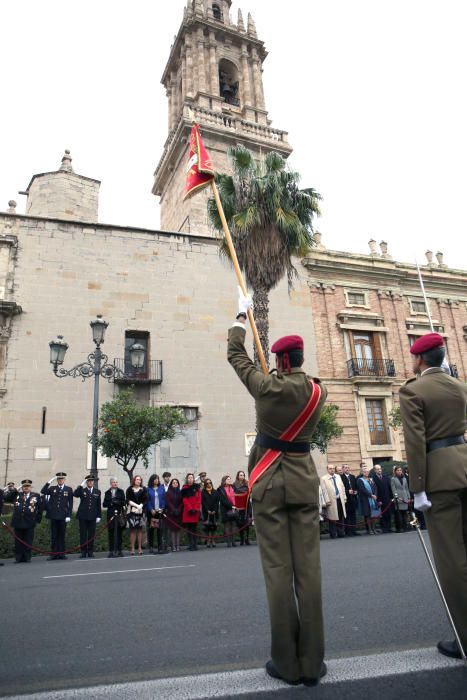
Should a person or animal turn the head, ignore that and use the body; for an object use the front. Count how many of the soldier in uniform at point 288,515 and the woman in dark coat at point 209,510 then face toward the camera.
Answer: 1

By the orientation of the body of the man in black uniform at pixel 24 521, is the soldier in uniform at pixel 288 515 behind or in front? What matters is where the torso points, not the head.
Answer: in front

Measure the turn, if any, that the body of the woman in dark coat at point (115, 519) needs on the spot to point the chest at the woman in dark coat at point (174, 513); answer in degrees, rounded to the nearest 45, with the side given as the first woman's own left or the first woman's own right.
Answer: approximately 90° to the first woman's own left

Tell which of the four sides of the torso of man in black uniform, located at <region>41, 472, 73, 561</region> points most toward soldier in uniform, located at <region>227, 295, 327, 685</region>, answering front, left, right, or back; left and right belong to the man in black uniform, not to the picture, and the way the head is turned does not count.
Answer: front

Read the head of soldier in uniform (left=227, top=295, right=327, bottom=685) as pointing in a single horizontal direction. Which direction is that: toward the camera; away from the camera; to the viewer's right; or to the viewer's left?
away from the camera

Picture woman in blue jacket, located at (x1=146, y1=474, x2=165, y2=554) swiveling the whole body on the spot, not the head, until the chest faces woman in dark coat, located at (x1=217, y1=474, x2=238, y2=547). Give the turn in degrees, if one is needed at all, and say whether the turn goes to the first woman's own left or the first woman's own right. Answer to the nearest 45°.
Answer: approximately 90° to the first woman's own left

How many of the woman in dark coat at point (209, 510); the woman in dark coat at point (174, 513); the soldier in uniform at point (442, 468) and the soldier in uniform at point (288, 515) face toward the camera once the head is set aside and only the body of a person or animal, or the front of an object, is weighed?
2

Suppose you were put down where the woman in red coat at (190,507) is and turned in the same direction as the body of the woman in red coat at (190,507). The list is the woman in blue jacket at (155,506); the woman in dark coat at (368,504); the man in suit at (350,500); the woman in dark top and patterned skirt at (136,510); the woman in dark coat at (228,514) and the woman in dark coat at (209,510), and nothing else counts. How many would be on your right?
2

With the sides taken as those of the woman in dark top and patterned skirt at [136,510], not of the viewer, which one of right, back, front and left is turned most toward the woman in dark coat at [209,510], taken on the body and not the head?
left

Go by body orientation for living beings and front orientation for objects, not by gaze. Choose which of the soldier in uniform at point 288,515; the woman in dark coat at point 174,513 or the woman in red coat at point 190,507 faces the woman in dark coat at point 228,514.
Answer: the soldier in uniform
